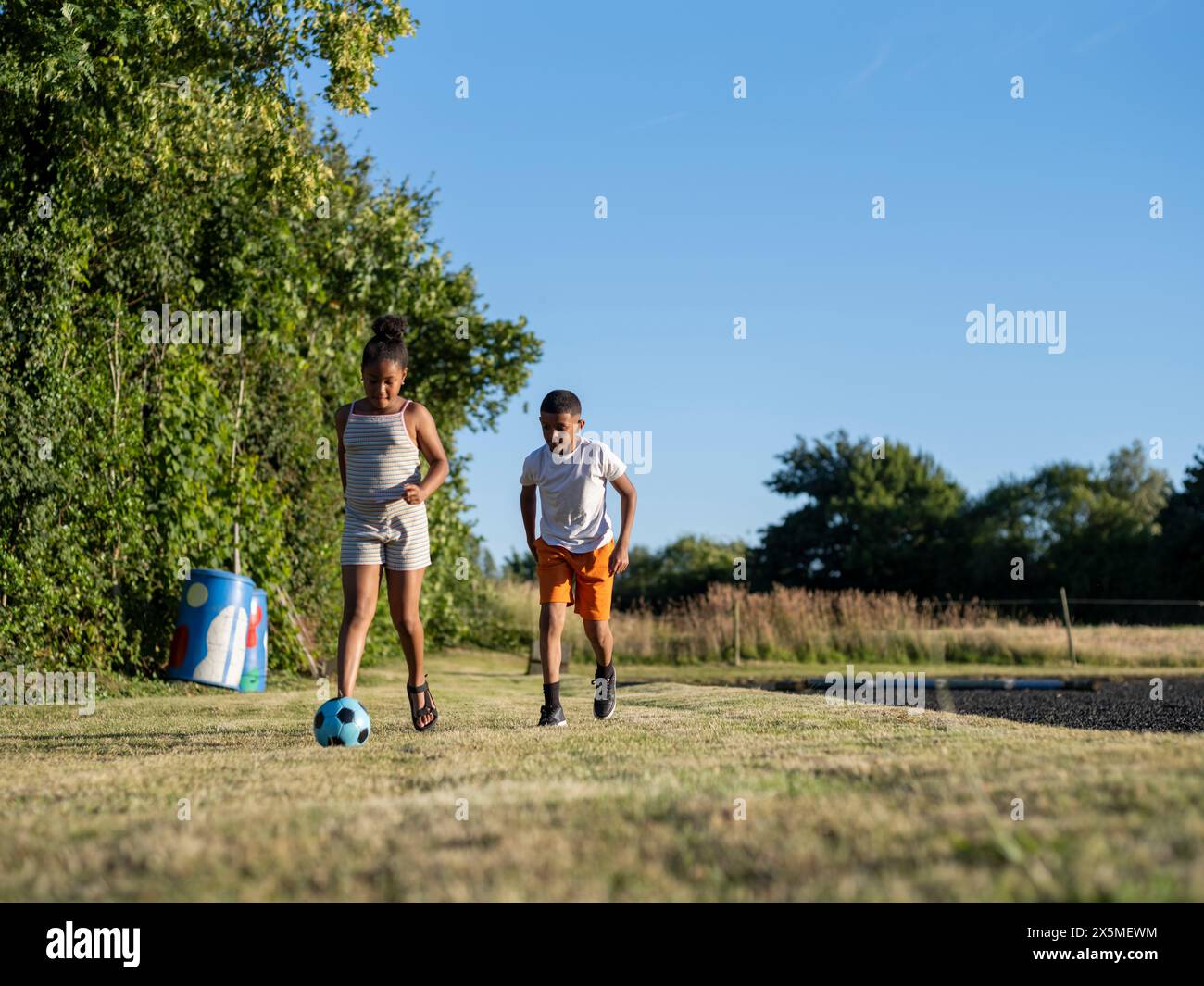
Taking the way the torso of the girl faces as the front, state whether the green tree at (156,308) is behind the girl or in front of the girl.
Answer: behind

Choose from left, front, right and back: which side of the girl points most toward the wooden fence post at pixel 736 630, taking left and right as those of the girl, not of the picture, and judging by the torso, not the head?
back

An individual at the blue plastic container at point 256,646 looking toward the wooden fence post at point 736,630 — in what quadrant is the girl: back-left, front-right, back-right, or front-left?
back-right

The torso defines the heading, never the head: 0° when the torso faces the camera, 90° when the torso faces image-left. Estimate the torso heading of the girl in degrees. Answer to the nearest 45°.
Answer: approximately 0°

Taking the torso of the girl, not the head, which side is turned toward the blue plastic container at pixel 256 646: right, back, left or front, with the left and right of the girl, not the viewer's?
back
